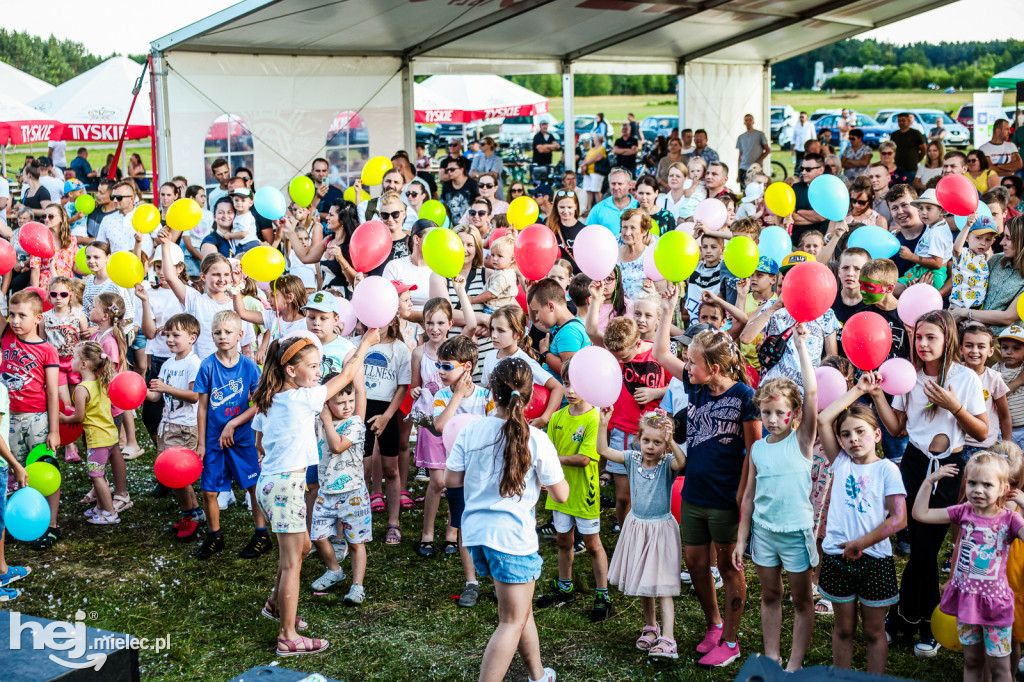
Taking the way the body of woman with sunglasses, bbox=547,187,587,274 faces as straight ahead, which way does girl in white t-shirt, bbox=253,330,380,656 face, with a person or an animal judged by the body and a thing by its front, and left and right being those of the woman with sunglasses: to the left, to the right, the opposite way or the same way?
to the left

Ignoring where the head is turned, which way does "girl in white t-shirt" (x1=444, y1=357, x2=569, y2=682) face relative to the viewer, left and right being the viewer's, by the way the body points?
facing away from the viewer

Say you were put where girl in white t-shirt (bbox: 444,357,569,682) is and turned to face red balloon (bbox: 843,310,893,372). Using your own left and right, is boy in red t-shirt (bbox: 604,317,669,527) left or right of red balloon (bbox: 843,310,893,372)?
left

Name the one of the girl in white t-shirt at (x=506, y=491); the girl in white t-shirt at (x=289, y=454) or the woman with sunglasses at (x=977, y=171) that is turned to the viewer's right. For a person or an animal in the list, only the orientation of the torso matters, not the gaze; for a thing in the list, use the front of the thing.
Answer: the girl in white t-shirt at (x=289, y=454)

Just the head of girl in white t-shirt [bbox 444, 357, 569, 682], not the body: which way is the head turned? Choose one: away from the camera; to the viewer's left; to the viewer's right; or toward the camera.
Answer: away from the camera

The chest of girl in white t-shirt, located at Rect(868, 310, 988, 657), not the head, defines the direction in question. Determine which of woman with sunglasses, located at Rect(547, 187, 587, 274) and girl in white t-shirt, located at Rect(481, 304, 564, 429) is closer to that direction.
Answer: the girl in white t-shirt

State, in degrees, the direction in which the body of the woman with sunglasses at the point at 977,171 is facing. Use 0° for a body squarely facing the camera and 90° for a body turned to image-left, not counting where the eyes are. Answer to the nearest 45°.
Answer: approximately 45°

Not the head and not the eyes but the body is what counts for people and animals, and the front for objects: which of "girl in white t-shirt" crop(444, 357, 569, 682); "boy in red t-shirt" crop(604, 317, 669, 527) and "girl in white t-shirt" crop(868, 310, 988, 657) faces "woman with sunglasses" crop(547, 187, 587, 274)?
"girl in white t-shirt" crop(444, 357, 569, 682)

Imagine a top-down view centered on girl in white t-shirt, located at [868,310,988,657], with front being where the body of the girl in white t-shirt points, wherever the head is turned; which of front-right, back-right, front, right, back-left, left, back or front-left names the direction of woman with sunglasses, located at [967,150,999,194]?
back-right

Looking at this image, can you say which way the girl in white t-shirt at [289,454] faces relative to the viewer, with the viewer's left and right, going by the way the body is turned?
facing to the right of the viewer

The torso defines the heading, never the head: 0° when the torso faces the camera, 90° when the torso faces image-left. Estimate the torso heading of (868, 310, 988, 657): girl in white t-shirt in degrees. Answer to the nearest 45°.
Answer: approximately 45°

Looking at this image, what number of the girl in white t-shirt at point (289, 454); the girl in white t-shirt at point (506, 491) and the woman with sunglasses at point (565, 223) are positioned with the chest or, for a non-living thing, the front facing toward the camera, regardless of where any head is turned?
1
